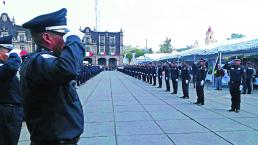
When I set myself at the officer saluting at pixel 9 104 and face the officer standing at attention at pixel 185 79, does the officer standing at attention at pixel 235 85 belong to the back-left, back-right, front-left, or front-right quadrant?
front-right

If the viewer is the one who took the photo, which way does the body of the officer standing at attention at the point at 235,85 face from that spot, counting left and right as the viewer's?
facing the viewer and to the left of the viewer

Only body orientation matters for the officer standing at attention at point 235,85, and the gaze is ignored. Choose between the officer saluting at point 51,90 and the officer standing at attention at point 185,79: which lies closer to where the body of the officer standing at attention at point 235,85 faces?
the officer saluting

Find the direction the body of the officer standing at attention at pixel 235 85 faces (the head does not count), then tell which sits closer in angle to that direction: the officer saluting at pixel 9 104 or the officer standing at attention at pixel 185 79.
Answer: the officer saluting

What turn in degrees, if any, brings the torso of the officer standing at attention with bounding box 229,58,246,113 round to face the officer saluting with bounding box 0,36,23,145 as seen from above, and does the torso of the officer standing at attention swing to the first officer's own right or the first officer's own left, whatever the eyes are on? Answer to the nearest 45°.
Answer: approximately 45° to the first officer's own left

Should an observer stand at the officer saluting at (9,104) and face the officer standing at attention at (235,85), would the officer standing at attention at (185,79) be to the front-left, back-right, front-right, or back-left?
front-left

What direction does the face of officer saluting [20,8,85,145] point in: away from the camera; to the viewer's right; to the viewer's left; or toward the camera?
to the viewer's right

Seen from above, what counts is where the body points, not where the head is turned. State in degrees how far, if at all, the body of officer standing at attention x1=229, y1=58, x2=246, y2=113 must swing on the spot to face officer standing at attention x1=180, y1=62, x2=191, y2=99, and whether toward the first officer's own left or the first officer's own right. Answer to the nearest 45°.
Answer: approximately 90° to the first officer's own right

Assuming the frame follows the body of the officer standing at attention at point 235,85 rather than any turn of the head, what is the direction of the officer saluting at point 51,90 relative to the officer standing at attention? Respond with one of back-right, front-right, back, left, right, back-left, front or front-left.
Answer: front-left
